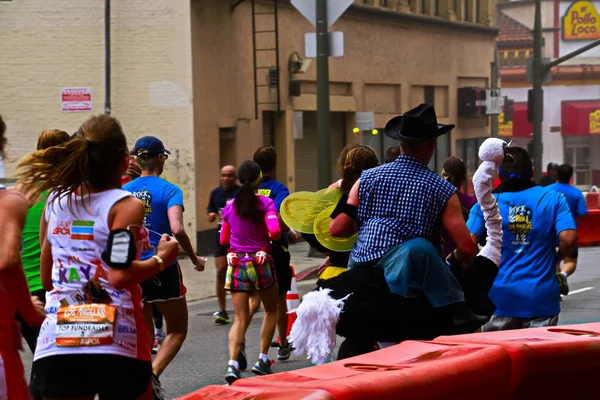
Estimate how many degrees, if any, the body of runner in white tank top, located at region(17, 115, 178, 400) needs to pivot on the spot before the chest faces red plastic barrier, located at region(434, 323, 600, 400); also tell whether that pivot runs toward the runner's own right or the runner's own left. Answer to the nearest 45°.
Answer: approximately 45° to the runner's own right

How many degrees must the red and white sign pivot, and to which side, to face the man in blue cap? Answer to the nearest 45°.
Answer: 0° — it already faces them

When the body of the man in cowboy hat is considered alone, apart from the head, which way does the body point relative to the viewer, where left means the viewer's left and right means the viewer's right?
facing away from the viewer and to the right of the viewer

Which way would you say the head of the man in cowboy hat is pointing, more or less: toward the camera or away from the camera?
away from the camera

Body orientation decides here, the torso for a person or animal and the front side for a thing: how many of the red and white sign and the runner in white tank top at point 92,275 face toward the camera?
1

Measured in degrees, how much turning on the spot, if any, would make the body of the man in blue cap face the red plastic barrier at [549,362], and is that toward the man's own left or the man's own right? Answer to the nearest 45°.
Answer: approximately 90° to the man's own right

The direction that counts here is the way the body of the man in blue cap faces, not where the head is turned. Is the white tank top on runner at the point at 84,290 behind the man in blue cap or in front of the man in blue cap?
behind

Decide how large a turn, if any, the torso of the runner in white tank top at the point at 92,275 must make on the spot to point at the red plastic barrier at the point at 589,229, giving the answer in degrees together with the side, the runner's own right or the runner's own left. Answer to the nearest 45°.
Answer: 0° — they already face it

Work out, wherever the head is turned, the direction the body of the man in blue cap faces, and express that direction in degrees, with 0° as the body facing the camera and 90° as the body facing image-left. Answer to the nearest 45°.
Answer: approximately 225°

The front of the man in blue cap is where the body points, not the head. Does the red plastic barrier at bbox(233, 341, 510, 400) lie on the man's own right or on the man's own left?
on the man's own right
